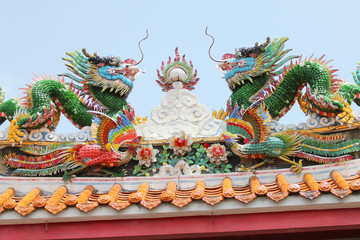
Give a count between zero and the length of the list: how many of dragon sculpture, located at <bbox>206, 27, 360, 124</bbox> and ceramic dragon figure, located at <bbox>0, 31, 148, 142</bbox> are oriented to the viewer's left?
1

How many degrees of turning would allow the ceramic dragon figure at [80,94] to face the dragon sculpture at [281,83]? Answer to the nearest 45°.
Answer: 0° — it already faces it

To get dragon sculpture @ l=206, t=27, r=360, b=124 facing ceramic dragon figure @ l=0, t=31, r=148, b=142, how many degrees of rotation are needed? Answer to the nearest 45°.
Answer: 0° — it already faces it

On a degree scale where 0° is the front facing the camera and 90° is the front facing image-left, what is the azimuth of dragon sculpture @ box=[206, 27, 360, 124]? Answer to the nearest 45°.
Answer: approximately 90°

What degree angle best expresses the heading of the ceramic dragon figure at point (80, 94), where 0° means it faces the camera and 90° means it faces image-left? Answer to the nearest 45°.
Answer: approximately 270°
